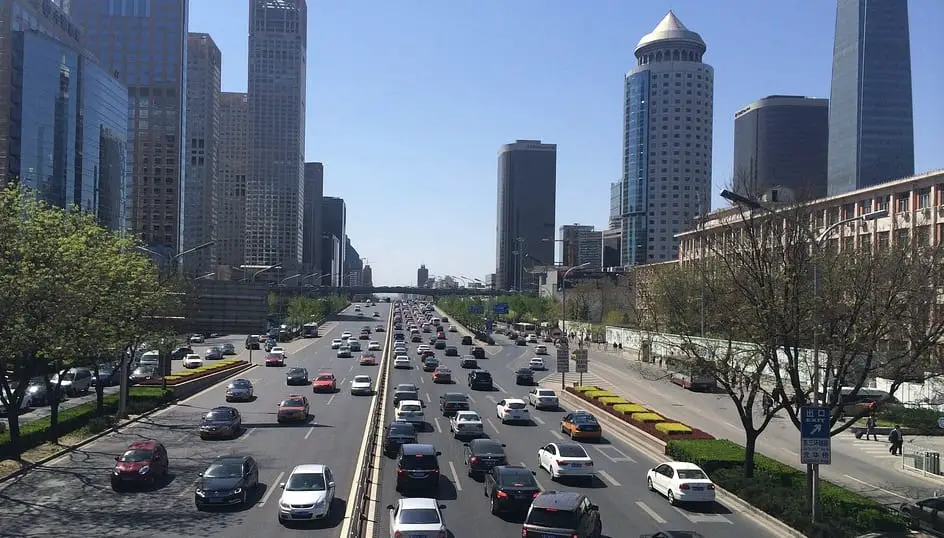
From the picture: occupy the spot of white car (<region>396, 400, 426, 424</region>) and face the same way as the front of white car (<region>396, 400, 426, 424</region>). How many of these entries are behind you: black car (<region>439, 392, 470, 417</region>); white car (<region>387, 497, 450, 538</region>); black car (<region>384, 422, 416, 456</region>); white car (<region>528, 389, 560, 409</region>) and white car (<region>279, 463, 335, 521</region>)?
3

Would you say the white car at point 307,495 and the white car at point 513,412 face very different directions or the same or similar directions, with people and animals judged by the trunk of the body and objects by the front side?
very different directions

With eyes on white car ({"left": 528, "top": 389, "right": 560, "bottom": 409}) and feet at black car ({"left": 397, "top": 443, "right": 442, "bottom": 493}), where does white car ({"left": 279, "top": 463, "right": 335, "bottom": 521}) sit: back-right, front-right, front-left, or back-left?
back-left

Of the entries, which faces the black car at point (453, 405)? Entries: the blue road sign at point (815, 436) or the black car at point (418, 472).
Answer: the black car at point (418, 472)

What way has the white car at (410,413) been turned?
away from the camera

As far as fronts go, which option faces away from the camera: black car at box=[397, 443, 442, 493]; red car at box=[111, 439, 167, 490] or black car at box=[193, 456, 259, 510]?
black car at box=[397, 443, 442, 493]

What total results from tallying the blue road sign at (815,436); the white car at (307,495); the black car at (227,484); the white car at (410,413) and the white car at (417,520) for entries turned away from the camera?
2

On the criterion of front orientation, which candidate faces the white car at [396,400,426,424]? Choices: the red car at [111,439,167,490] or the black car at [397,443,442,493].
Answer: the black car

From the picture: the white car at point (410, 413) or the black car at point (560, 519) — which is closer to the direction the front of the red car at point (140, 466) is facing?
the black car

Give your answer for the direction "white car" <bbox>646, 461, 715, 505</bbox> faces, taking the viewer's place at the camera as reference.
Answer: facing away from the viewer and to the left of the viewer

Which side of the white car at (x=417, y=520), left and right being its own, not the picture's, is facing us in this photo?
back

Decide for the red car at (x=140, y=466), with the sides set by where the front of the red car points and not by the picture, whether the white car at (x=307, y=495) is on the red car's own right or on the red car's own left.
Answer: on the red car's own left

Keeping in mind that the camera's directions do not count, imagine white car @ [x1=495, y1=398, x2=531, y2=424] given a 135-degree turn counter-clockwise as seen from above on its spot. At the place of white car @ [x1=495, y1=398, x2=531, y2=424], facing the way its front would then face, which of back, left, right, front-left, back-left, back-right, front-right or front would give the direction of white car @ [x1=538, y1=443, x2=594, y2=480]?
front-left

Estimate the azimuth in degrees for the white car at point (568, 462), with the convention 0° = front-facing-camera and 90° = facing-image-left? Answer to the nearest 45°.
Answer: approximately 135°

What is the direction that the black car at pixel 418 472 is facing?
away from the camera

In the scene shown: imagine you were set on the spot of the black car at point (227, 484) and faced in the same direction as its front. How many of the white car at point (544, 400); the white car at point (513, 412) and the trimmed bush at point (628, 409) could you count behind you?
3

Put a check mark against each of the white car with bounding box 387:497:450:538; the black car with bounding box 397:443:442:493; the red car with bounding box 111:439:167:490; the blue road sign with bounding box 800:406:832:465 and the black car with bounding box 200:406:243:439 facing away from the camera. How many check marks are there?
2
